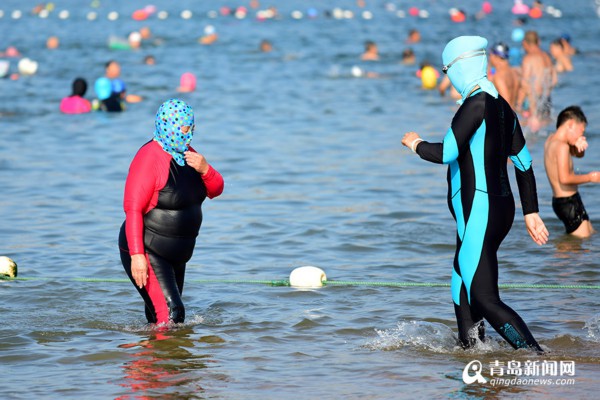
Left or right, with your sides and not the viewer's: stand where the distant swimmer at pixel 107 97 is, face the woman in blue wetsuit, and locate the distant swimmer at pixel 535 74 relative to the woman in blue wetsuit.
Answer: left

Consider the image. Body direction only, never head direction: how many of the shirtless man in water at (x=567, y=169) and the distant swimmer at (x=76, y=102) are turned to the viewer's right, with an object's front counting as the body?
1

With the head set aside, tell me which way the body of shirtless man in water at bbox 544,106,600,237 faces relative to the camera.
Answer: to the viewer's right

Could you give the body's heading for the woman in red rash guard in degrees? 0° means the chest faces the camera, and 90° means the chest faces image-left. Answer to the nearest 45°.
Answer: approximately 315°

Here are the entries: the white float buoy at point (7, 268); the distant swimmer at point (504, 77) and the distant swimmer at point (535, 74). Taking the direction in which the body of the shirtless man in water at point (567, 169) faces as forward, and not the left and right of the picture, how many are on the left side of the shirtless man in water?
2

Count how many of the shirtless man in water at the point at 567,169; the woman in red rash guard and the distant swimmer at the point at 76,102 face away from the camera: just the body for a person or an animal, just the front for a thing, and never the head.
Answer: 1

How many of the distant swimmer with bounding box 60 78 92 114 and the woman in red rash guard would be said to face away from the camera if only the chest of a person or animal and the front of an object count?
1

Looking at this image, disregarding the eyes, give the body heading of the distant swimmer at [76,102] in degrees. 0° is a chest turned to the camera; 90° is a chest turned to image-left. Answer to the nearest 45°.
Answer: approximately 180°

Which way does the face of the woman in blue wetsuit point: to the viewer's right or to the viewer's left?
to the viewer's left

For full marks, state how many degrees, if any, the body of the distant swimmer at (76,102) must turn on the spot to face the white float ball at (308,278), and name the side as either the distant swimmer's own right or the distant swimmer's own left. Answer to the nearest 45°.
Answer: approximately 180°

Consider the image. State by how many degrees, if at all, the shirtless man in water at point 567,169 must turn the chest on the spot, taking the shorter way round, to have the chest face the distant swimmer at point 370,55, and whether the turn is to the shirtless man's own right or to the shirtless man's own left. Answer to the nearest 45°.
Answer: approximately 90° to the shirtless man's own left

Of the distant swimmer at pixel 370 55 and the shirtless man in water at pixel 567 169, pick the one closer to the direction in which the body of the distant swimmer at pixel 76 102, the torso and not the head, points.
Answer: the distant swimmer

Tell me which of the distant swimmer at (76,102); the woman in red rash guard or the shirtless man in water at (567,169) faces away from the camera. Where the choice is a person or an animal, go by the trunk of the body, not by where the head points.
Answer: the distant swimmer
